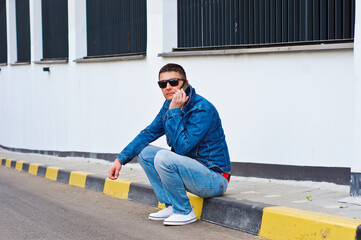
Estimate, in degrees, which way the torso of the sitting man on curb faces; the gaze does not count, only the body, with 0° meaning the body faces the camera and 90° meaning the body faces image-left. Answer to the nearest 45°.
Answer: approximately 45°
